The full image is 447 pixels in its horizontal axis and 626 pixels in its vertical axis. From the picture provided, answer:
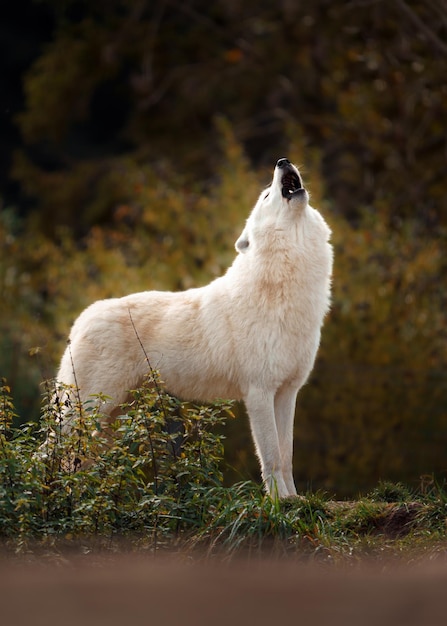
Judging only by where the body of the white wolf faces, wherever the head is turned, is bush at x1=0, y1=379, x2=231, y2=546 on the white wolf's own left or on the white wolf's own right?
on the white wolf's own right

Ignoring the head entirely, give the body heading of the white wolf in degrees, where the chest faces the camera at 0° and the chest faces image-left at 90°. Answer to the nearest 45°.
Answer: approximately 270°
